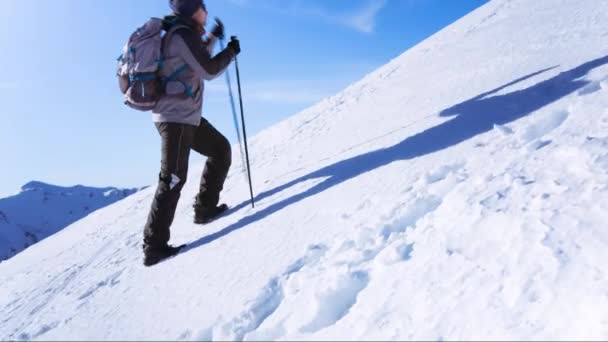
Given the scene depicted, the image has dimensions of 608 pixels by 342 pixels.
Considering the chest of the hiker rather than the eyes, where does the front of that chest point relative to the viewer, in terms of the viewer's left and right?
facing to the right of the viewer
